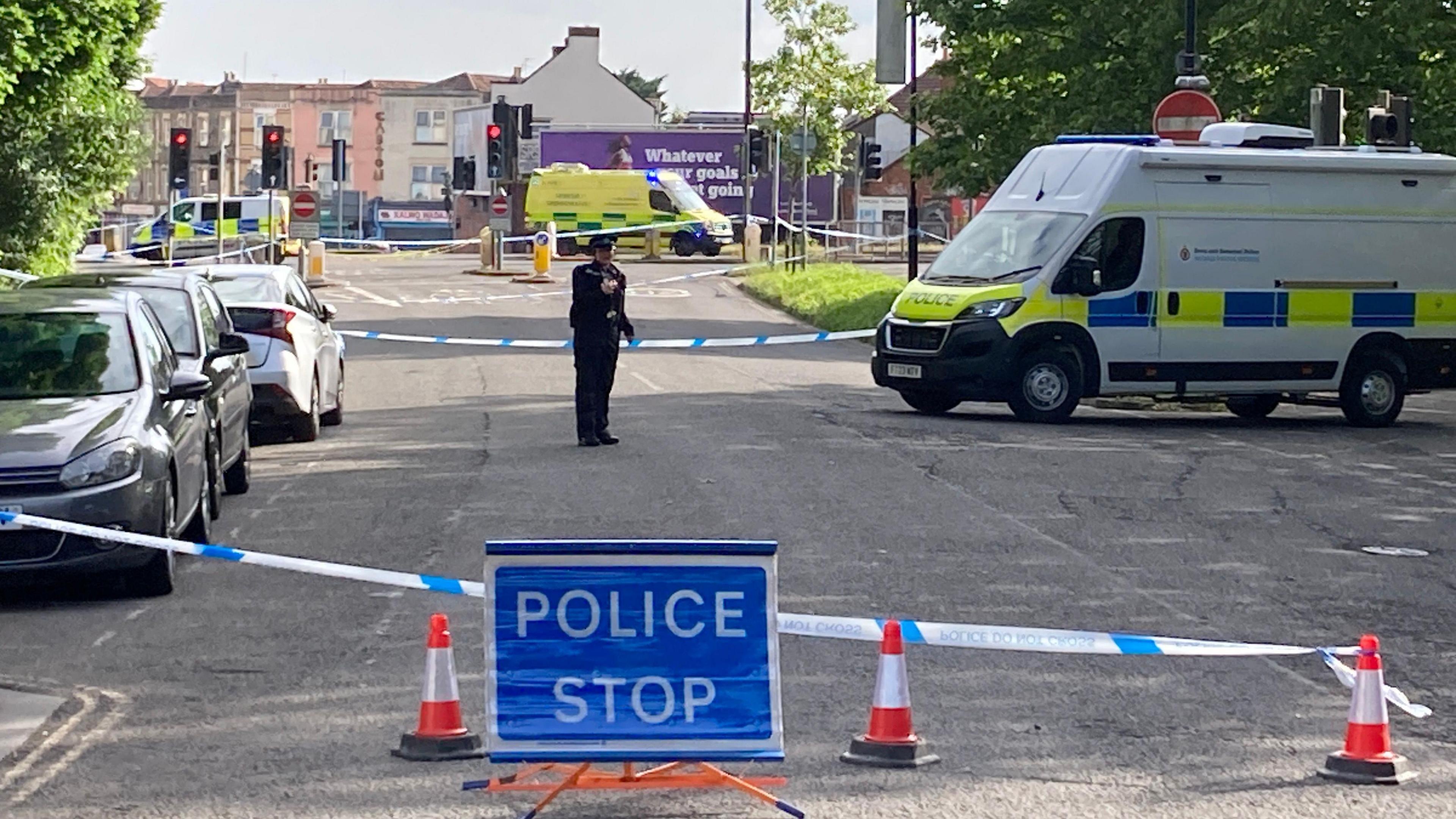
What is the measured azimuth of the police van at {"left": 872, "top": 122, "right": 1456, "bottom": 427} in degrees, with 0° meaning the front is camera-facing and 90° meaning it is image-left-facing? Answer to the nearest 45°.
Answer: approximately 45°

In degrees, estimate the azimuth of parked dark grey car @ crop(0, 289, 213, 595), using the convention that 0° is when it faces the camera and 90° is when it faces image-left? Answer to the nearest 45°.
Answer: approximately 0°

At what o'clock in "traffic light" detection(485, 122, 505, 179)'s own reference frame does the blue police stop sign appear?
The blue police stop sign is roughly at 12 o'clock from the traffic light.

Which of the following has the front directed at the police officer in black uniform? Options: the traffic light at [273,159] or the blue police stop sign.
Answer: the traffic light

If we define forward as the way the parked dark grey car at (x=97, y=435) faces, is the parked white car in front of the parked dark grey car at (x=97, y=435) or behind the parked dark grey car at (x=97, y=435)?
behind

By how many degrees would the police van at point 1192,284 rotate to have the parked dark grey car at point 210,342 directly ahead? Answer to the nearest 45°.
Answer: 0° — it already faces it

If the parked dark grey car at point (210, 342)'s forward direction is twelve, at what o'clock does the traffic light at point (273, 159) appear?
The traffic light is roughly at 6 o'clock from the parked dark grey car.

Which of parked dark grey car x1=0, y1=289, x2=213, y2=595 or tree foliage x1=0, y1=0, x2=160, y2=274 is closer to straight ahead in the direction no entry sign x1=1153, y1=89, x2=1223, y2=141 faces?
the parked dark grey car

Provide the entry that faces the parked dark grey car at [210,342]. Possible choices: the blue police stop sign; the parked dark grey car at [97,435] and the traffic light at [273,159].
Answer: the traffic light

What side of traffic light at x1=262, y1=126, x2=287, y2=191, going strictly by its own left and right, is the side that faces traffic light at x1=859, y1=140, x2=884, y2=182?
left
